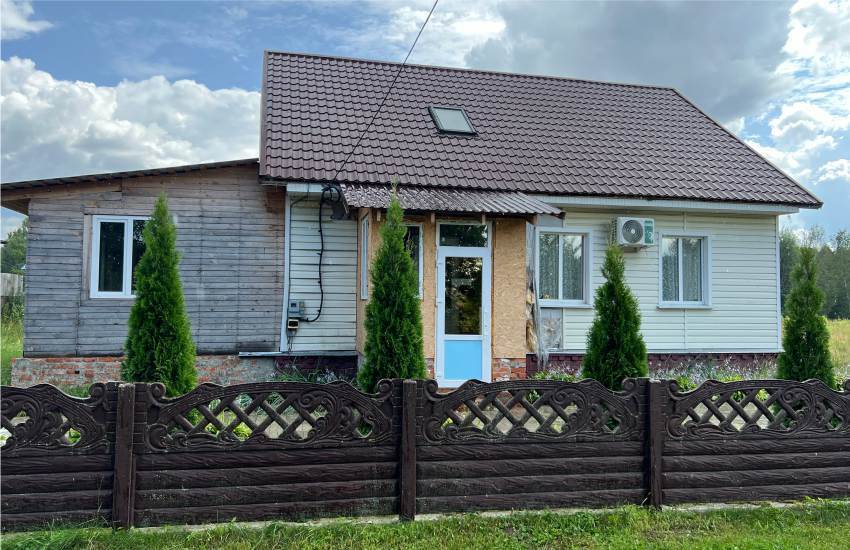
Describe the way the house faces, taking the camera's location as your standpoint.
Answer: facing the viewer

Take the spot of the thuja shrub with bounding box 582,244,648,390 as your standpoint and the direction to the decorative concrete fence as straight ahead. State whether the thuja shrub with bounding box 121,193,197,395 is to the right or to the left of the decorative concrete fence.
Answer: right

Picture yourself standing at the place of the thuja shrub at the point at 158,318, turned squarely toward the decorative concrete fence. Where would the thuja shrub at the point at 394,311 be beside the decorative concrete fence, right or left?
left

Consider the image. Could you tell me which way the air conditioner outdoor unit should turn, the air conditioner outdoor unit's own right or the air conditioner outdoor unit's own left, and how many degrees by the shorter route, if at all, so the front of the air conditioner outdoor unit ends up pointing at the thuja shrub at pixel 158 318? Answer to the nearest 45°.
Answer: approximately 45° to the air conditioner outdoor unit's own right

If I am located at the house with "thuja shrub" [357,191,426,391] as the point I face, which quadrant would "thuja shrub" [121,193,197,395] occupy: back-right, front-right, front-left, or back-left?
front-right

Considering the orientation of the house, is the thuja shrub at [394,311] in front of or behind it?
in front

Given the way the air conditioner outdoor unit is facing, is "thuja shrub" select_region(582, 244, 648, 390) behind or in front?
in front

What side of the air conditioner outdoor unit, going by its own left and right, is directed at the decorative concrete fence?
front

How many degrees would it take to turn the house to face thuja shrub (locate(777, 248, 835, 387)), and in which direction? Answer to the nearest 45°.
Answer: approximately 45° to its left

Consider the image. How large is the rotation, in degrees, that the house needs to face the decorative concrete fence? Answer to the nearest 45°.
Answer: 0° — it already faces it
